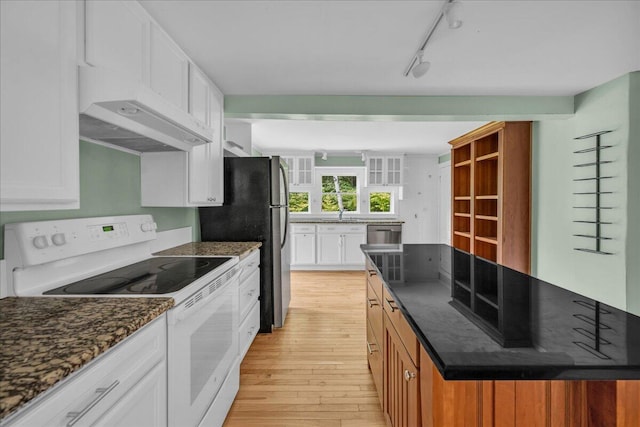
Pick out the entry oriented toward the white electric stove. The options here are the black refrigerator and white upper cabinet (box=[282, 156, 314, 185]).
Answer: the white upper cabinet

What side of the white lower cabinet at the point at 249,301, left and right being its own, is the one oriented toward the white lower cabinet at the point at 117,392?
right

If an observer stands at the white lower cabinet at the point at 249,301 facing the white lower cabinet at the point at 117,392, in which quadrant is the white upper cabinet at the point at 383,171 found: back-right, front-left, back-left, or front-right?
back-left

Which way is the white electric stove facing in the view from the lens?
facing the viewer and to the right of the viewer

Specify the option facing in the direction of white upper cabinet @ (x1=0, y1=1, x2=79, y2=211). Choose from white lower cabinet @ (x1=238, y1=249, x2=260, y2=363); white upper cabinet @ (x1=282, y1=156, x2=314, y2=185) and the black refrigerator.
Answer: white upper cabinet @ (x1=282, y1=156, x2=314, y2=185)

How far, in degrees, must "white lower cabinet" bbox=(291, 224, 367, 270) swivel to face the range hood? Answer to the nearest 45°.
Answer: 0° — it already faces it

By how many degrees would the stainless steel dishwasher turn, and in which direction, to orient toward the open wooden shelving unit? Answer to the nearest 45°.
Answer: approximately 45° to its left

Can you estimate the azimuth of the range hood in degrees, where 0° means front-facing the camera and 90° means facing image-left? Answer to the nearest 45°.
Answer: approximately 315°

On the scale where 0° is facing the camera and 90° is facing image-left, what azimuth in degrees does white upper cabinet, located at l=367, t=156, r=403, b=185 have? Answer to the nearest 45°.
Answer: approximately 0°

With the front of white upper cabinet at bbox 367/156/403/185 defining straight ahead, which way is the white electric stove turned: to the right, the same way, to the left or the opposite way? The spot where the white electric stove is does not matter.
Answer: to the left

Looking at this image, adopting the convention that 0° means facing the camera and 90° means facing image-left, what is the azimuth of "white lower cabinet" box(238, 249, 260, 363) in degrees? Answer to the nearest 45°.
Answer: approximately 270°

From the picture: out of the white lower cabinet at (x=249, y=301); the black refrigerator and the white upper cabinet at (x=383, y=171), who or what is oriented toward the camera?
the white upper cabinet

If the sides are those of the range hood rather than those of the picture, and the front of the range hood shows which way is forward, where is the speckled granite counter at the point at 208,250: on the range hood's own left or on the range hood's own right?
on the range hood's own left

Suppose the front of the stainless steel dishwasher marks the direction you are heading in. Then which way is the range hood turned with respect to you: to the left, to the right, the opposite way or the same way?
to the left

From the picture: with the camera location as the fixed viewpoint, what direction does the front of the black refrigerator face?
facing to the right of the viewer

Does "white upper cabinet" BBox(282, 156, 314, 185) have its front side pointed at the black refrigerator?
yes

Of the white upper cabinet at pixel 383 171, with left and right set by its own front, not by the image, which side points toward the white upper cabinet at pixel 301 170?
right

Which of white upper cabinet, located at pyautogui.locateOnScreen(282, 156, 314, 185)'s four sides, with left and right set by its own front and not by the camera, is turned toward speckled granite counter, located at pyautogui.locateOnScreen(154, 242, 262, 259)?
front

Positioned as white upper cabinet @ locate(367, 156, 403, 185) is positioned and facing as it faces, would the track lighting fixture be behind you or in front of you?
in front
